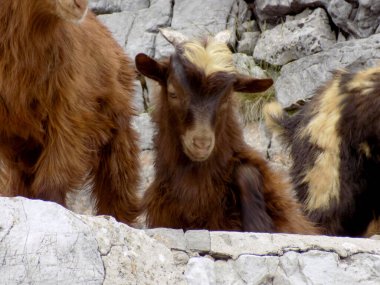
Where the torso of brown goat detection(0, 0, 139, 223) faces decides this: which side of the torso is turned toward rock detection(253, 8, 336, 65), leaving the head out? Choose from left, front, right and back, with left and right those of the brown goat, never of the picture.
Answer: back

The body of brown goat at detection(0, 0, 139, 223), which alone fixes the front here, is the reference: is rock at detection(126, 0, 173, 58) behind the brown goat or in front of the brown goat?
behind

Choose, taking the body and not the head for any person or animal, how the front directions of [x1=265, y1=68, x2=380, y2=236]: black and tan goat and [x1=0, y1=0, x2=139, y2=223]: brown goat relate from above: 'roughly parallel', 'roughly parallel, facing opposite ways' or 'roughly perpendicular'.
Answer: roughly perpendicular

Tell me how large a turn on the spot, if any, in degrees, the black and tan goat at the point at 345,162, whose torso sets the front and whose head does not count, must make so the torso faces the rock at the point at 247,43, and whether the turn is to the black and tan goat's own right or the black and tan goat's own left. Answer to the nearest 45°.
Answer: approximately 135° to the black and tan goat's own left

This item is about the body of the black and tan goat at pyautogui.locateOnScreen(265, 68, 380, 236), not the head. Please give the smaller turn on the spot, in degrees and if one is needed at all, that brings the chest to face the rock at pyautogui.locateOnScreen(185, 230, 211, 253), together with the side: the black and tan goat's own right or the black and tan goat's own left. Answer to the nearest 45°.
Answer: approximately 90° to the black and tan goat's own right

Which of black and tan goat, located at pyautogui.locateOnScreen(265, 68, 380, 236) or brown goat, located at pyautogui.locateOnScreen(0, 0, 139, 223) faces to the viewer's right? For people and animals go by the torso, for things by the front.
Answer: the black and tan goat
